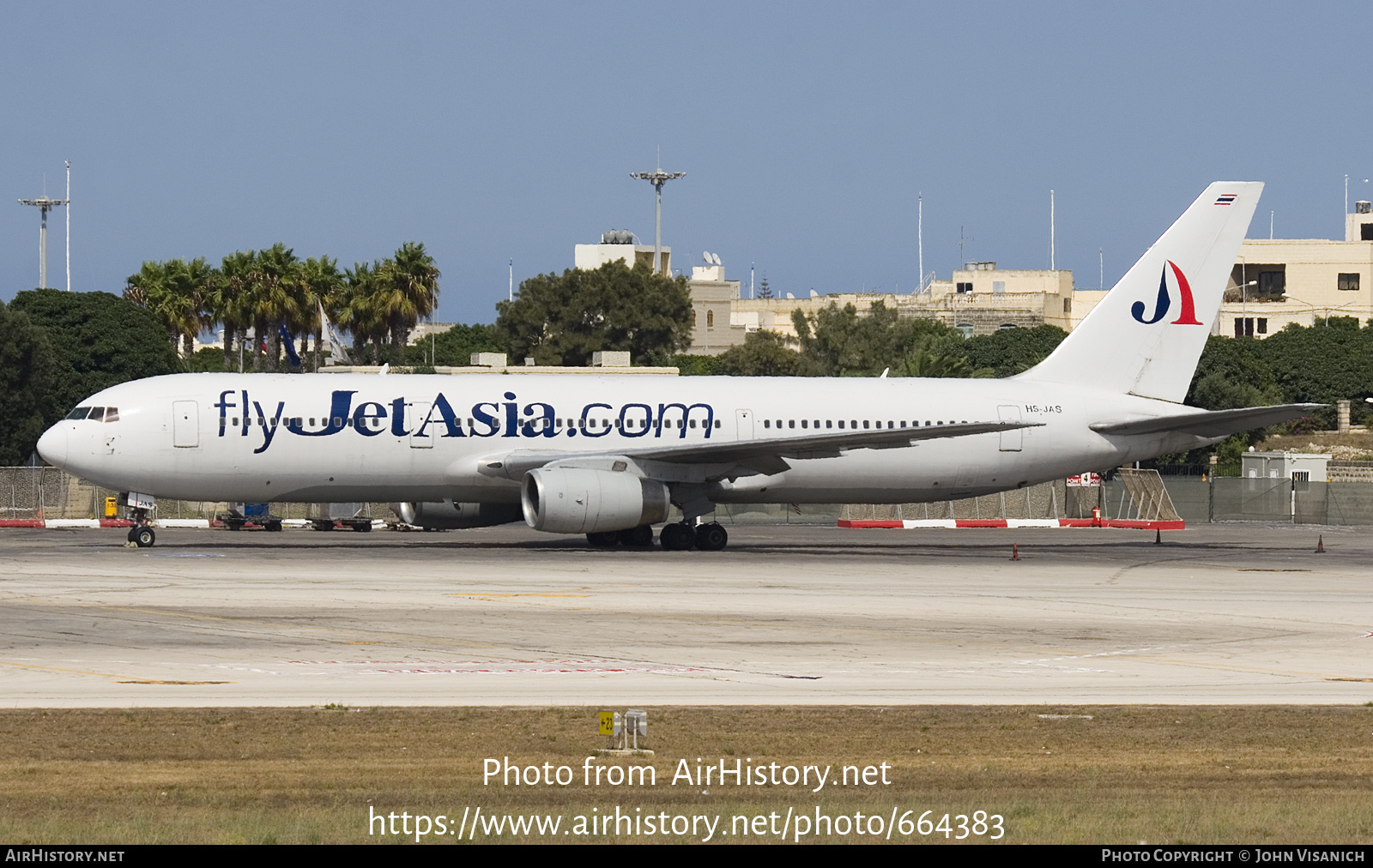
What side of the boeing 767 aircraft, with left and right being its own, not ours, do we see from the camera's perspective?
left
